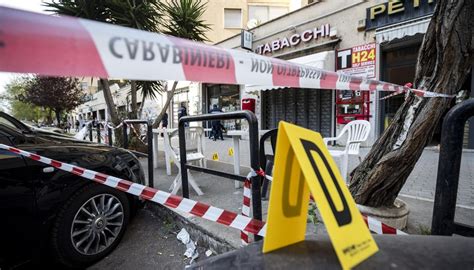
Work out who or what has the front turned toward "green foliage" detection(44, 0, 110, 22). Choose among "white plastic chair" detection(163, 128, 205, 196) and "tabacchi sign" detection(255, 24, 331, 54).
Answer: the tabacchi sign

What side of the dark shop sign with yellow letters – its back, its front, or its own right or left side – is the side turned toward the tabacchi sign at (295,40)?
right

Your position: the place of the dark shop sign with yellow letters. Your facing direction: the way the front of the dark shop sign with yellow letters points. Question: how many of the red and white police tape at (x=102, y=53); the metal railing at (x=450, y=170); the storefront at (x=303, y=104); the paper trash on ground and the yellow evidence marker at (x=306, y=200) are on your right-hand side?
1

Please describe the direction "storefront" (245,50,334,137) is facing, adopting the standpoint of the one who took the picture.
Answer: facing the viewer and to the left of the viewer

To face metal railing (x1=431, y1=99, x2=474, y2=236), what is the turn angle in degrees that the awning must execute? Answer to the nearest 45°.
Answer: approximately 45° to its left

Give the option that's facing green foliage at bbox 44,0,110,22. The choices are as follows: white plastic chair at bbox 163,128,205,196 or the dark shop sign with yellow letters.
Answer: the dark shop sign with yellow letters

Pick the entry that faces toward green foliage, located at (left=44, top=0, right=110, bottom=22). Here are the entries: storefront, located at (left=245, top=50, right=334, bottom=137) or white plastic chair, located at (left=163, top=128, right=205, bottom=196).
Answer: the storefront

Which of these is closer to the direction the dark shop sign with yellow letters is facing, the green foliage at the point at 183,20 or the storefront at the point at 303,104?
the green foliage

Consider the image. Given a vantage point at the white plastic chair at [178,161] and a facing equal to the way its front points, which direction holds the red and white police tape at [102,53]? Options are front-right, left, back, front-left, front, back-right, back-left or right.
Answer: right

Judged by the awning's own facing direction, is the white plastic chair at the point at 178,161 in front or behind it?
in front

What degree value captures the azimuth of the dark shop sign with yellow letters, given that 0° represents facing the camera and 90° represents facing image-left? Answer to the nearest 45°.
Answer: approximately 45°

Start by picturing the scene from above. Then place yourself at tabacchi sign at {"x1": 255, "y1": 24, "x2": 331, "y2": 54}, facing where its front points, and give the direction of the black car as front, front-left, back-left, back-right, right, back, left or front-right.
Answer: front-left
